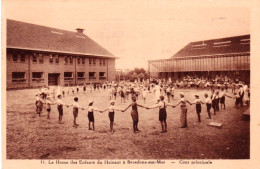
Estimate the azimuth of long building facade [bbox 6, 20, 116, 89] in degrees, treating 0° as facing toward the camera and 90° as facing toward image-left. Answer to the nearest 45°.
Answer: approximately 315°
